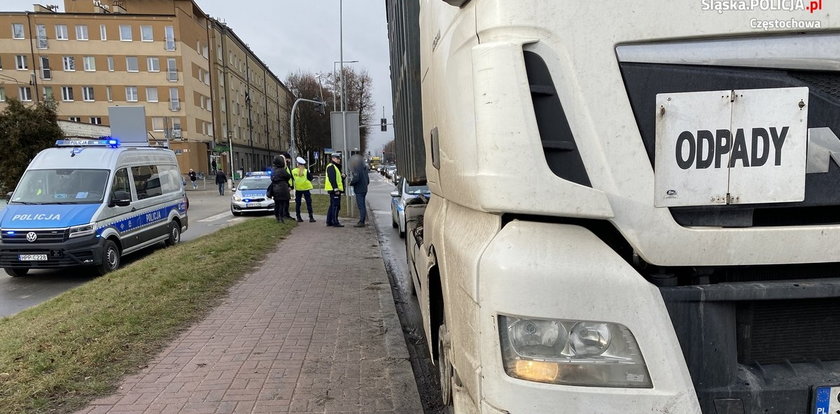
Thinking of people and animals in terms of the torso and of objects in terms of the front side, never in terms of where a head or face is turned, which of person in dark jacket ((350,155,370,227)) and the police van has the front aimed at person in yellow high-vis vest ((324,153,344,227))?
the person in dark jacket

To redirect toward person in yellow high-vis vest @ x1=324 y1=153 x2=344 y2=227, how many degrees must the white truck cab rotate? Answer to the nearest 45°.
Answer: approximately 135° to its right

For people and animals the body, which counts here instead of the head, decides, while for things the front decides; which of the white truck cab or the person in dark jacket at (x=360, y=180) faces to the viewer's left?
the person in dark jacket

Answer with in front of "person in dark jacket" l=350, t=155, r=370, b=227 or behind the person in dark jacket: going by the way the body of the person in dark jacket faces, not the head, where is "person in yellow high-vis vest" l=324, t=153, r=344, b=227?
in front

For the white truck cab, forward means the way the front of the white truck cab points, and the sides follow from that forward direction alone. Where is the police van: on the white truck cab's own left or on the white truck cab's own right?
on the white truck cab's own right

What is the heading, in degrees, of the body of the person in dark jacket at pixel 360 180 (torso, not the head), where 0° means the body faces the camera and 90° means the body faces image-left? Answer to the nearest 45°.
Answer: approximately 90°

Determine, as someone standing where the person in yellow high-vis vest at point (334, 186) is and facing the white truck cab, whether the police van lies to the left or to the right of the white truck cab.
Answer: right

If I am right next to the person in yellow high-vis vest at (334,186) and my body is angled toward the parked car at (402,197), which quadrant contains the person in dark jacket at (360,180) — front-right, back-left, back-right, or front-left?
front-left

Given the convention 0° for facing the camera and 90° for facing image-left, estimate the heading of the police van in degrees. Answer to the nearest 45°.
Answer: approximately 45°

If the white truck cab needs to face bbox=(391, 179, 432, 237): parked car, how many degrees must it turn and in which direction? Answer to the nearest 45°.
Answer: approximately 135° to its right

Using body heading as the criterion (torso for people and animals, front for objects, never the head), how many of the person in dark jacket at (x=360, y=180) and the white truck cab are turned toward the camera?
1

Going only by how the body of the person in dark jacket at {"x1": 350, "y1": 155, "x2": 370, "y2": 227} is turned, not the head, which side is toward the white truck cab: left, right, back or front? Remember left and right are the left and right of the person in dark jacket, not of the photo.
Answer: left

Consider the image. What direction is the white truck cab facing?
toward the camera

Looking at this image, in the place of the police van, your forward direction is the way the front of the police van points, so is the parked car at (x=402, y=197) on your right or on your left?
on your left

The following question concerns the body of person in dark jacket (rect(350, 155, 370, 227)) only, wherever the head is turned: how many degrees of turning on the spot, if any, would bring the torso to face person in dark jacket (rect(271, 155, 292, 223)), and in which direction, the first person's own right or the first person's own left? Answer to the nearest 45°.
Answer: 0° — they already face them
